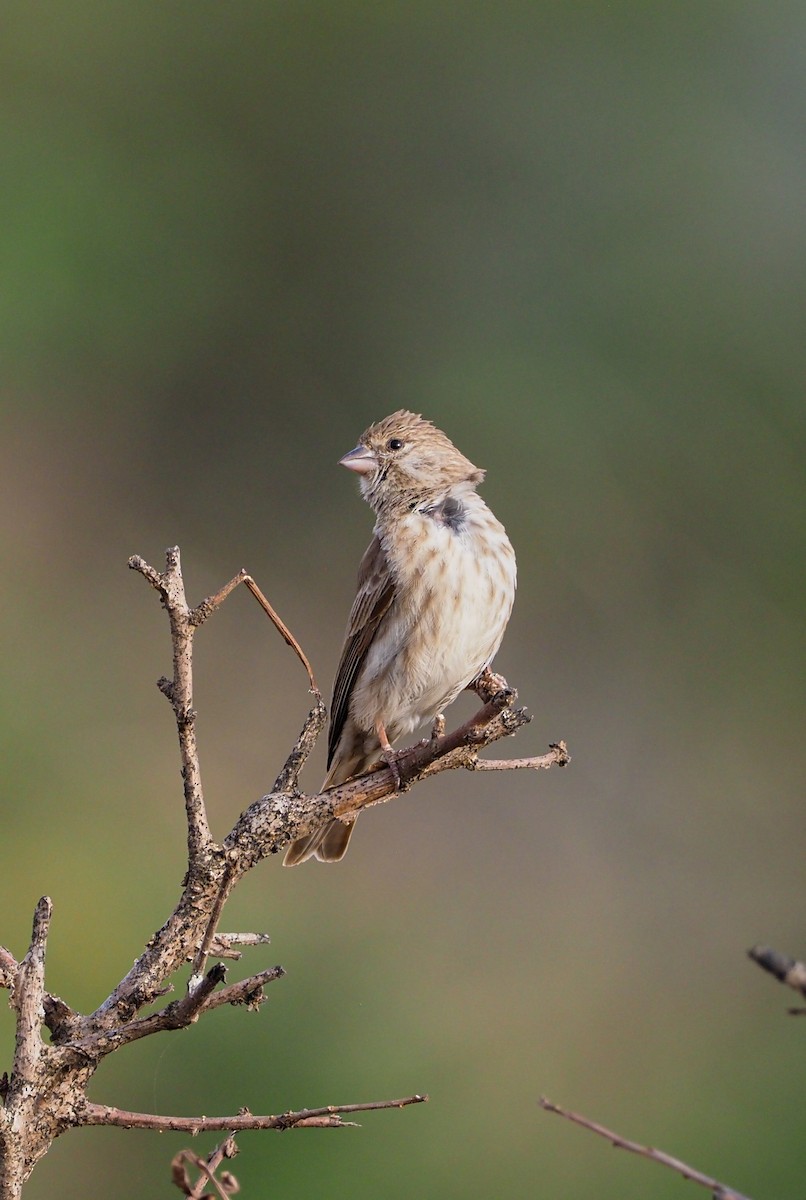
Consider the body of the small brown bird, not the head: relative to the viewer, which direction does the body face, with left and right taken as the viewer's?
facing the viewer and to the right of the viewer
